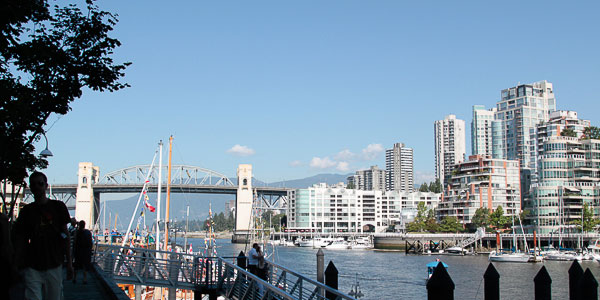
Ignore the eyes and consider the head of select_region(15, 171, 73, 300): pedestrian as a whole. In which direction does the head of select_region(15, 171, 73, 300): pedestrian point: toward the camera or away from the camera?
toward the camera

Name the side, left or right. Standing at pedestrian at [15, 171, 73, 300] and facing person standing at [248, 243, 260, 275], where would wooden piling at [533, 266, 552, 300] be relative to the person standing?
right

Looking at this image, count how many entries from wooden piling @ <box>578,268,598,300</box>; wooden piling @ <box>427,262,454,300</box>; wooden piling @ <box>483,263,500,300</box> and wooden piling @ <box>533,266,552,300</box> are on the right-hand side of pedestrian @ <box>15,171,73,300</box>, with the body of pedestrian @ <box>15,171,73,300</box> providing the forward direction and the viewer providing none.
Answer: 0

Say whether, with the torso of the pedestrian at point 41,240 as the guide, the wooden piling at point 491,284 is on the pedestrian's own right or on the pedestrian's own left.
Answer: on the pedestrian's own left

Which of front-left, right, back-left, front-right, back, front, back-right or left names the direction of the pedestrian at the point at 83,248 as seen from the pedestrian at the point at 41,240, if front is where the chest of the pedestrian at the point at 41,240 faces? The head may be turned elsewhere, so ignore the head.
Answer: back

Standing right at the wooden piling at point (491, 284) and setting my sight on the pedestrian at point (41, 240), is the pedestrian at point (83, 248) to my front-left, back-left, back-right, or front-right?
front-right

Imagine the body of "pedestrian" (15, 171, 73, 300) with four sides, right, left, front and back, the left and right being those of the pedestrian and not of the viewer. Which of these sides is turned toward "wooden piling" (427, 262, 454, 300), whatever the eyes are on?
left

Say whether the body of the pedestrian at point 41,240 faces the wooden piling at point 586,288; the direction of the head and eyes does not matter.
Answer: no

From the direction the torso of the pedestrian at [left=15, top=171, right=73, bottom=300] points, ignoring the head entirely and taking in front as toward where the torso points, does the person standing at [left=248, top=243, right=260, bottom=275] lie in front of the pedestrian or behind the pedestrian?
behind

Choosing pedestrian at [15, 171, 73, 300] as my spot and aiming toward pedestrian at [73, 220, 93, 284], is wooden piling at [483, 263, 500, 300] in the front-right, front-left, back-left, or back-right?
front-right

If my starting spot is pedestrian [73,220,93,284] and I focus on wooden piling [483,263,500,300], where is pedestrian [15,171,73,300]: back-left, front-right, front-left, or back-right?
front-right

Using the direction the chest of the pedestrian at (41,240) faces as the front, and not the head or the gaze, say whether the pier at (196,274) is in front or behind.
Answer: behind

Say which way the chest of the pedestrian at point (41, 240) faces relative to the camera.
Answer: toward the camera
